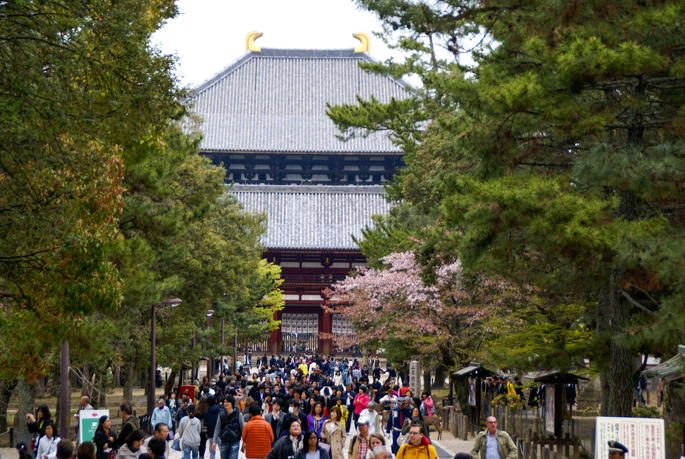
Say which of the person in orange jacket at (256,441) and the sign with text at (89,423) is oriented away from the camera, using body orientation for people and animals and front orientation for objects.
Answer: the person in orange jacket

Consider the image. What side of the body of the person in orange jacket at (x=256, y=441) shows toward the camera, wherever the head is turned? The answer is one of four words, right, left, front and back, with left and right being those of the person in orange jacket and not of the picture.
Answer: back

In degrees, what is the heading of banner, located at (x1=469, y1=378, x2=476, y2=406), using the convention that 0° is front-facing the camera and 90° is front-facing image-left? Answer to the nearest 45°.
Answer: approximately 0°

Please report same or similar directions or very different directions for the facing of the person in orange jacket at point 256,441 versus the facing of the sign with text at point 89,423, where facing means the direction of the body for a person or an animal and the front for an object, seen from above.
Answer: very different directions

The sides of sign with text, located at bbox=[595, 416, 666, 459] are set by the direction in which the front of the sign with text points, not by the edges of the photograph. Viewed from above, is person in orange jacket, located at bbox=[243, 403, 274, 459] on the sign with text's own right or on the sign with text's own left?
on the sign with text's own right

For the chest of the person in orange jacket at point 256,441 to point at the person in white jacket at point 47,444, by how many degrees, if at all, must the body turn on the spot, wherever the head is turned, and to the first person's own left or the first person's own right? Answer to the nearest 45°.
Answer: approximately 90° to the first person's own left

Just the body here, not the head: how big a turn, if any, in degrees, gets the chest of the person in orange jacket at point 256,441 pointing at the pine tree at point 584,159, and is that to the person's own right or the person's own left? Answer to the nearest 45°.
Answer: approximately 90° to the person's own right

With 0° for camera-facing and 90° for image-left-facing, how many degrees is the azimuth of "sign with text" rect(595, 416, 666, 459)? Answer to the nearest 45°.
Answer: approximately 0°
